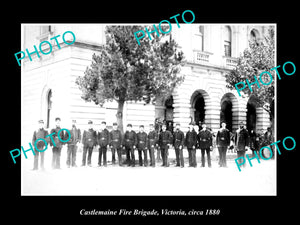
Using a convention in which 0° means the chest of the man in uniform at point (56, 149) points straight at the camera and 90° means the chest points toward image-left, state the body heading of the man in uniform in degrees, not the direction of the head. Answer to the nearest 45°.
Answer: approximately 0°
